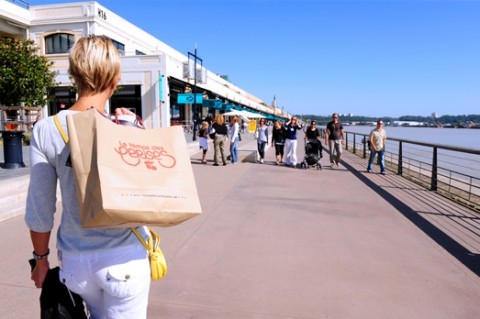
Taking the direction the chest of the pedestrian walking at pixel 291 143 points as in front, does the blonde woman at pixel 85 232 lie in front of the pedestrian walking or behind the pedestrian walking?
in front

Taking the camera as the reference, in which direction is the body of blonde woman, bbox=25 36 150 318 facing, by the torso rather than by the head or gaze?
away from the camera

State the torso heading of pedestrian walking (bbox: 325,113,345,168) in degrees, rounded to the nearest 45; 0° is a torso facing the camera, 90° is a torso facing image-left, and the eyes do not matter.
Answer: approximately 0°

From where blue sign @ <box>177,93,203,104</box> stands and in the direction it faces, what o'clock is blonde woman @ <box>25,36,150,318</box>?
The blonde woman is roughly at 12 o'clock from the blue sign.

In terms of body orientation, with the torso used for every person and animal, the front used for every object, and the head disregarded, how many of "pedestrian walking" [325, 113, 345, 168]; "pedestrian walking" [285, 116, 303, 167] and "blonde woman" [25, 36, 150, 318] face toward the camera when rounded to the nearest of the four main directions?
2

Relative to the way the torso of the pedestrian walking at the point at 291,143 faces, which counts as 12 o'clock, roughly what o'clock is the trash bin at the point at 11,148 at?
The trash bin is roughly at 2 o'clock from the pedestrian walking.

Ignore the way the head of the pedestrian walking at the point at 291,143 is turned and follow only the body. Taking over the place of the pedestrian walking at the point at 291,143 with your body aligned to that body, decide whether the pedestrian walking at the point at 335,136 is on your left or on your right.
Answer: on your left

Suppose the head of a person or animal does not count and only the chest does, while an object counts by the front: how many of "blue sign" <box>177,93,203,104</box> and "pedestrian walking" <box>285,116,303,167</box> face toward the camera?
2

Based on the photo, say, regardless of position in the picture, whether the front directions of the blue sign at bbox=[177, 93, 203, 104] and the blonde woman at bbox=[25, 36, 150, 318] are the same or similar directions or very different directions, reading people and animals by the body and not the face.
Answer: very different directions

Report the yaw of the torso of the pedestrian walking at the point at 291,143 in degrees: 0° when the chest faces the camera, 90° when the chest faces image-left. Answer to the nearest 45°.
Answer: approximately 0°
